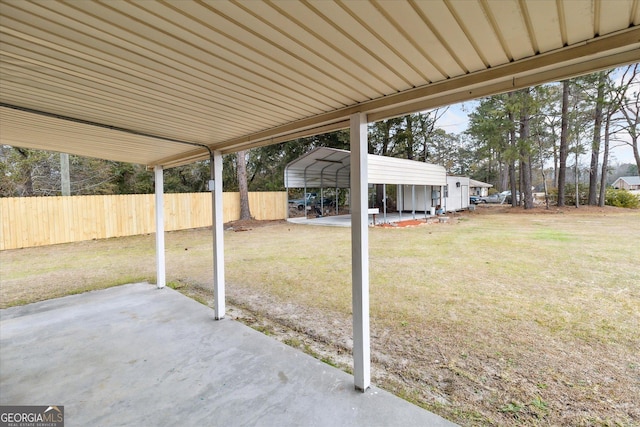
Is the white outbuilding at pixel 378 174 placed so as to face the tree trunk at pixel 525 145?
no

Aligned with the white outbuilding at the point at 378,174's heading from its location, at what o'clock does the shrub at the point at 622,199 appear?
The shrub is roughly at 7 o'clock from the white outbuilding.

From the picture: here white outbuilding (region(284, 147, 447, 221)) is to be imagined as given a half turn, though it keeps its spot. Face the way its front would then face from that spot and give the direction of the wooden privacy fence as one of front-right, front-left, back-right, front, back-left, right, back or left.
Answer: back

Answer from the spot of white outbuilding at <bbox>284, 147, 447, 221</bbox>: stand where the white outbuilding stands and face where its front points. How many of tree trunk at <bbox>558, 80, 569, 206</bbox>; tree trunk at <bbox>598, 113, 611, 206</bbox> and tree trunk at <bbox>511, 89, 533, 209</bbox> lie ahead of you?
0

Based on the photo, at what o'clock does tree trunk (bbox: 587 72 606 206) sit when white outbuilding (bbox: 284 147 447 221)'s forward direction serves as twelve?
The tree trunk is roughly at 7 o'clock from the white outbuilding.

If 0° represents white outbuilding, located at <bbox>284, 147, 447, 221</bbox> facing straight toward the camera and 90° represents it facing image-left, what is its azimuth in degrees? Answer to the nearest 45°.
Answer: approximately 45°

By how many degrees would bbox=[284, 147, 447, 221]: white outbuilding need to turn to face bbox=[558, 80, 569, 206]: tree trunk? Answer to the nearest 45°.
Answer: approximately 135° to its left

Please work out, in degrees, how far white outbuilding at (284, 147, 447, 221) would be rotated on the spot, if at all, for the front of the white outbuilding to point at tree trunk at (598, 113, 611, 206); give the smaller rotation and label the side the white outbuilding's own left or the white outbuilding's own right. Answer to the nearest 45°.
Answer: approximately 135° to the white outbuilding's own left

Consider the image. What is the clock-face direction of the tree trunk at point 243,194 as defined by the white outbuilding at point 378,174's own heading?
The tree trunk is roughly at 1 o'clock from the white outbuilding.
